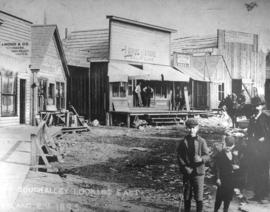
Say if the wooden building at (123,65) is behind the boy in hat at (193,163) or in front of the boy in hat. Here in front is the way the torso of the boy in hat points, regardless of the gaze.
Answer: behind

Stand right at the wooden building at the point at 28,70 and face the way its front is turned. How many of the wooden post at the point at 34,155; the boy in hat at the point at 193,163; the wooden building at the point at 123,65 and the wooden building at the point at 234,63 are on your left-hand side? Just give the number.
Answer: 2

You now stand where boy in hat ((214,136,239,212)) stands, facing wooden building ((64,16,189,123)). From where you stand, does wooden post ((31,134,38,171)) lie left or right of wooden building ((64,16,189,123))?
left

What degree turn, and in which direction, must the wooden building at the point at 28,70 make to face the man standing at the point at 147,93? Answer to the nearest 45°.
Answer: approximately 90° to its left

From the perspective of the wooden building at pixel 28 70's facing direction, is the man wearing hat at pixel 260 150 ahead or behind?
ahead

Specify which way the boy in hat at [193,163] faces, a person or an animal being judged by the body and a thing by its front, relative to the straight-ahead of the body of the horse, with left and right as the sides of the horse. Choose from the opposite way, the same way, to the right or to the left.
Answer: to the left

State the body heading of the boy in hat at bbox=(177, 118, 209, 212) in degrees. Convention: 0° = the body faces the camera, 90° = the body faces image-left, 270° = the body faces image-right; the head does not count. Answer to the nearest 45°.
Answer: approximately 0°

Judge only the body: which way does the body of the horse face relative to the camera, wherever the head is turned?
to the viewer's left

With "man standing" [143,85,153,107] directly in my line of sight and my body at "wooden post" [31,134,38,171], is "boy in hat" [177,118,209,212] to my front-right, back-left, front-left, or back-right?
back-right

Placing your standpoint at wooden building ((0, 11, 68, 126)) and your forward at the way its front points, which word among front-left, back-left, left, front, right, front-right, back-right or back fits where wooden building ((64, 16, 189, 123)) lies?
left

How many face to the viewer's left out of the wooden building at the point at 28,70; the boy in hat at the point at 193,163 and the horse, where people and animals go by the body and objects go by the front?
1

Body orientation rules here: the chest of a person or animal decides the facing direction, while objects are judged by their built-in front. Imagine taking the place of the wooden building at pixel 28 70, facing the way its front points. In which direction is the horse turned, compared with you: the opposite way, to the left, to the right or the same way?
the opposite way

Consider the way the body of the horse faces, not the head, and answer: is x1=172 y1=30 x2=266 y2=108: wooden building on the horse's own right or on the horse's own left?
on the horse's own right
